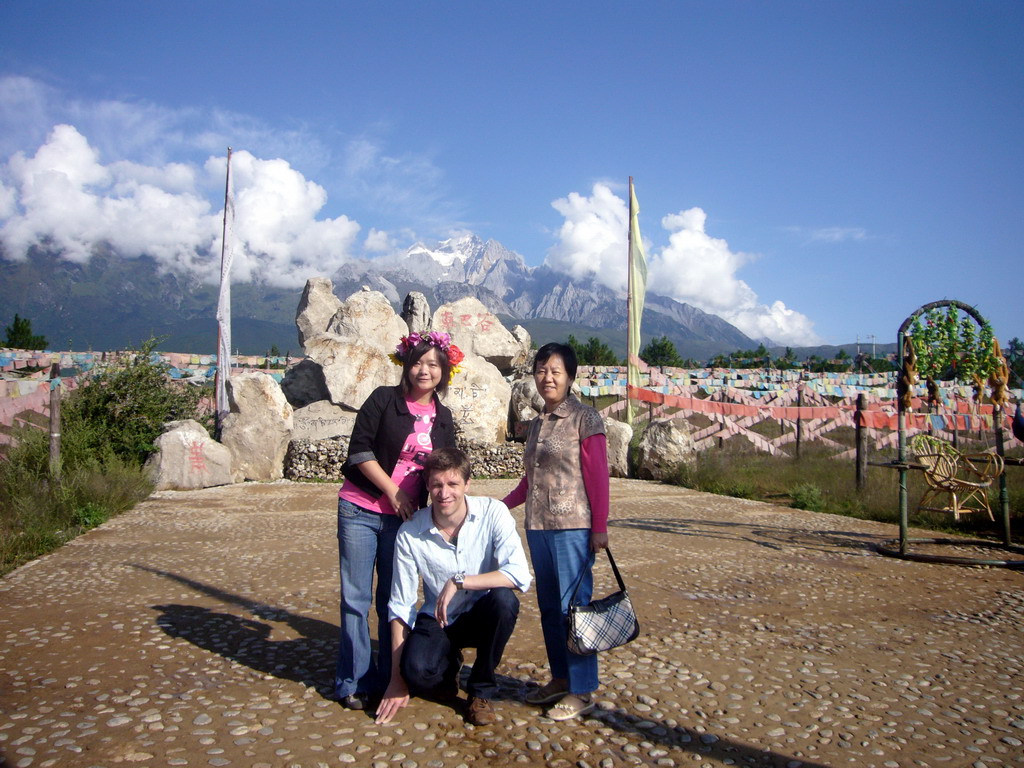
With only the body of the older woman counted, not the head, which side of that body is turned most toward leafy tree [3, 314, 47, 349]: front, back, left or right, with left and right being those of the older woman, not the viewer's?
right

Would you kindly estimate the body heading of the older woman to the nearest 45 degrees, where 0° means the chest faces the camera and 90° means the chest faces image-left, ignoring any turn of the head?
approximately 45°

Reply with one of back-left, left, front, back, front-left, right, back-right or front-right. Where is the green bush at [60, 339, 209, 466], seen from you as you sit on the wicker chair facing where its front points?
back-right

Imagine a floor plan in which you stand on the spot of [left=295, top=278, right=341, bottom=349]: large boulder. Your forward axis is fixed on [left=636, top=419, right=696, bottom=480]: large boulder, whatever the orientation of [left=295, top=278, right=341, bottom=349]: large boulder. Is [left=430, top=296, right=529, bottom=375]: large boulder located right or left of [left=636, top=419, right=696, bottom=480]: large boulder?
left

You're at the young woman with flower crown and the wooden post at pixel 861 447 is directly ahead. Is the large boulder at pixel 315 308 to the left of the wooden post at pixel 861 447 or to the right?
left

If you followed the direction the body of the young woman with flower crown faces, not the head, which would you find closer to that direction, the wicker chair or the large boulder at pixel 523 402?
the wicker chair

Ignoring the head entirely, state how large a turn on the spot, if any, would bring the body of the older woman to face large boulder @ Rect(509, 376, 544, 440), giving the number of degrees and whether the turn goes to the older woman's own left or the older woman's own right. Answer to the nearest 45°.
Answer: approximately 135° to the older woman's own right

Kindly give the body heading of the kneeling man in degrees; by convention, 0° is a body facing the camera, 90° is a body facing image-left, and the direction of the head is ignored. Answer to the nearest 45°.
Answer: approximately 0°

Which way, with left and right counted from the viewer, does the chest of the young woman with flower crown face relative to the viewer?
facing the viewer and to the right of the viewer

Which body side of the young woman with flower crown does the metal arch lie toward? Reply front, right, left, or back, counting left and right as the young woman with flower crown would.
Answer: left
